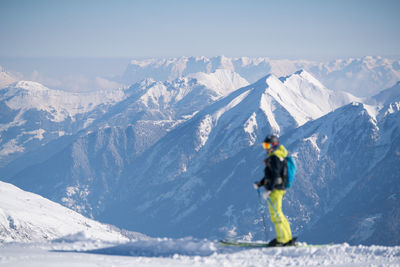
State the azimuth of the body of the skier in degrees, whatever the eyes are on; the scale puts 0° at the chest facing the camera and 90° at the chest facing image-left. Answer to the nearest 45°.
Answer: approximately 90°
